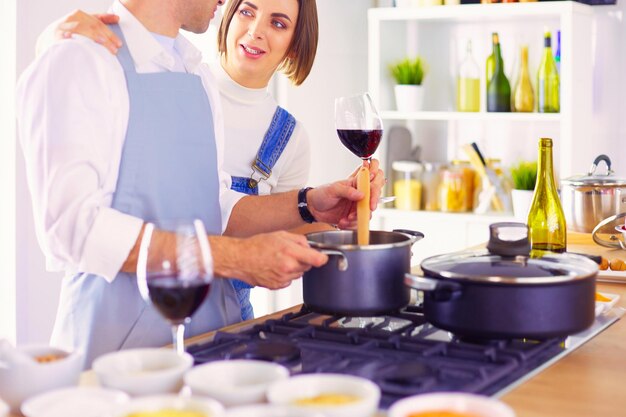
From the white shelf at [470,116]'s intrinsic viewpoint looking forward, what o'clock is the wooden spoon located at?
The wooden spoon is roughly at 12 o'clock from the white shelf.

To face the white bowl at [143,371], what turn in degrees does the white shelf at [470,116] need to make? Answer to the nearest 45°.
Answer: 0° — it already faces it

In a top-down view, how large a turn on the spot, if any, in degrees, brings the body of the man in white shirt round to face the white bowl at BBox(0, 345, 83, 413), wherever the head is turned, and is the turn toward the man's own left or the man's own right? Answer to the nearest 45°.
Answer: approximately 45° to the man's own right

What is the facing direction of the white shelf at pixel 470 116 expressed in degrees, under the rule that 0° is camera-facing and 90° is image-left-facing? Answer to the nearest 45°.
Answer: approximately 0°

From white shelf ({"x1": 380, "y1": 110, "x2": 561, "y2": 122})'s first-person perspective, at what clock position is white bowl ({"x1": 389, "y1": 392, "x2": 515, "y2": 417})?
The white bowl is roughly at 12 o'clock from the white shelf.

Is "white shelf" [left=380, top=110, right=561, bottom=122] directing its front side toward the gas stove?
yes
